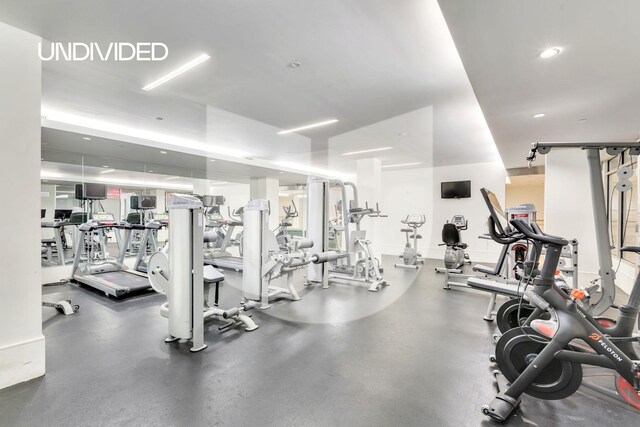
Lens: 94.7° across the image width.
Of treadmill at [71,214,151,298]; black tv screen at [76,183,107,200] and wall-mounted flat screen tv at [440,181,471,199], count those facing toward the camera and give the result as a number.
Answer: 2

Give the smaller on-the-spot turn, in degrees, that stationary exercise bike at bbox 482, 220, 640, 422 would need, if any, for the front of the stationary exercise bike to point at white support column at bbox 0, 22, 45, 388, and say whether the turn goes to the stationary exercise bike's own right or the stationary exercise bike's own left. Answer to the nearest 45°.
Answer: approximately 45° to the stationary exercise bike's own left

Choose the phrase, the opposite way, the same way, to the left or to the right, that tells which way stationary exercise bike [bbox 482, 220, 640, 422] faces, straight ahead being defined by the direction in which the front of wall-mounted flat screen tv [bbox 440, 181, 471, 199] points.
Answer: to the right

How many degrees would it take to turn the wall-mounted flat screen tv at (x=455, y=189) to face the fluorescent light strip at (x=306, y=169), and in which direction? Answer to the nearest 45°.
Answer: approximately 90° to its right

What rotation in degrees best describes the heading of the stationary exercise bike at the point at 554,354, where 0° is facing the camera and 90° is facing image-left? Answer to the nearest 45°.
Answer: approximately 90°

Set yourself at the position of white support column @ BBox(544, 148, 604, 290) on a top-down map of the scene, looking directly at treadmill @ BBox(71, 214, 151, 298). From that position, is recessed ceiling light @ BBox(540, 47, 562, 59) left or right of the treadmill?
left

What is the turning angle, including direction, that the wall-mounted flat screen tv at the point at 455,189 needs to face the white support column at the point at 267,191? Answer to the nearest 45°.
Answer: approximately 90° to its right

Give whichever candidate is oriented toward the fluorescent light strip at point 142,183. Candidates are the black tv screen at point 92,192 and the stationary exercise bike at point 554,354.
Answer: the stationary exercise bike

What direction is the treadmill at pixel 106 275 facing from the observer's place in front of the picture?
facing away from the viewer and to the left of the viewer

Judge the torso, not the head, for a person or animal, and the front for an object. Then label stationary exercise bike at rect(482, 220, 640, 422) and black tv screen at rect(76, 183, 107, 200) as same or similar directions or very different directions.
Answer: very different directions

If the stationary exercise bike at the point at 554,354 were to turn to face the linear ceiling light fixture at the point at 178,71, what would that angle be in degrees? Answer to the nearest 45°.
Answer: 0° — it already faces it

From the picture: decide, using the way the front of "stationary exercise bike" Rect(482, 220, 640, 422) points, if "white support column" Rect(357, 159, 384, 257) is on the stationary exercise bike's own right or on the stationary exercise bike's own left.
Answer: on the stationary exercise bike's own right

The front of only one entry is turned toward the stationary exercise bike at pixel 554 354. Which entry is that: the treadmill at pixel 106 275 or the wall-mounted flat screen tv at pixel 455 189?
the wall-mounted flat screen tv

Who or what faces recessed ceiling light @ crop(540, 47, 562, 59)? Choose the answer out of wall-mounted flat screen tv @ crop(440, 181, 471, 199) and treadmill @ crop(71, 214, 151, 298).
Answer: the wall-mounted flat screen tv
